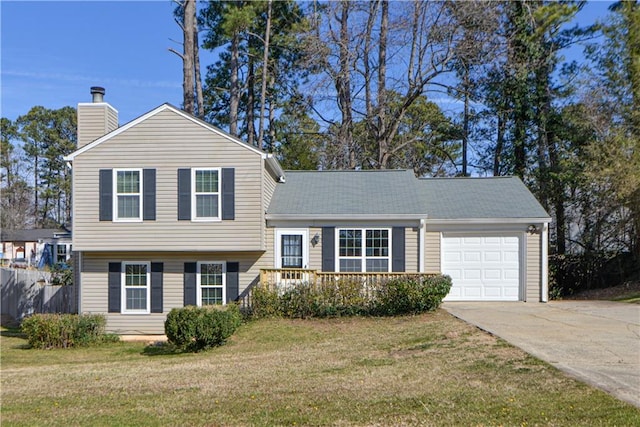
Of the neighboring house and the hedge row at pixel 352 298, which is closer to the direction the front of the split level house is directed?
the hedge row

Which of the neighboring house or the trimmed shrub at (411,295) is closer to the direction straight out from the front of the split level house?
the trimmed shrub

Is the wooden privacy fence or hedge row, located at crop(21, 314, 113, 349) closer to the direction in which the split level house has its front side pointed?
the hedge row

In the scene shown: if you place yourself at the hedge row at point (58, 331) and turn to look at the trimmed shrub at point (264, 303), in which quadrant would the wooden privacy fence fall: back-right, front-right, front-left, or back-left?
back-left

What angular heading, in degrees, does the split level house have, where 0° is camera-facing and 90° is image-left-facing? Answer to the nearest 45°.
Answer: approximately 0°

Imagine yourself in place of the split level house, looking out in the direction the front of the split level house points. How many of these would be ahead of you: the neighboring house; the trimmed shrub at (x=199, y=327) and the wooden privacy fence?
1

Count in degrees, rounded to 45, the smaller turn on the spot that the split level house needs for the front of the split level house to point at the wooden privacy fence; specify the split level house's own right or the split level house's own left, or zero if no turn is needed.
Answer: approximately 135° to the split level house's own right

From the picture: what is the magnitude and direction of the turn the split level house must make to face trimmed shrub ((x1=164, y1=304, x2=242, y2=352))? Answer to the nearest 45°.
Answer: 0° — it already faces it

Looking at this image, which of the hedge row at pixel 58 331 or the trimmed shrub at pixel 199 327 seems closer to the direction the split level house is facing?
the trimmed shrub

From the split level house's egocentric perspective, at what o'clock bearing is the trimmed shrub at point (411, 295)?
The trimmed shrub is roughly at 10 o'clock from the split level house.

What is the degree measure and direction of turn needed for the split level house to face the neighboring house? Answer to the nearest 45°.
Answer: approximately 135° to its right

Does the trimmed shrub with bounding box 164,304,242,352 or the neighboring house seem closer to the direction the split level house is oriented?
the trimmed shrub

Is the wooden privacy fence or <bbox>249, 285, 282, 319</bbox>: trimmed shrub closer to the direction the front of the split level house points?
the trimmed shrub

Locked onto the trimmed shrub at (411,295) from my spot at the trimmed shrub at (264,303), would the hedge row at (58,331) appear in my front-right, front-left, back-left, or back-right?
back-right

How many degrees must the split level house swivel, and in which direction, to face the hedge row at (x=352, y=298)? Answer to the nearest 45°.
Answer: approximately 45° to its left

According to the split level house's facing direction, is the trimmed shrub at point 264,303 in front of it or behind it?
in front
